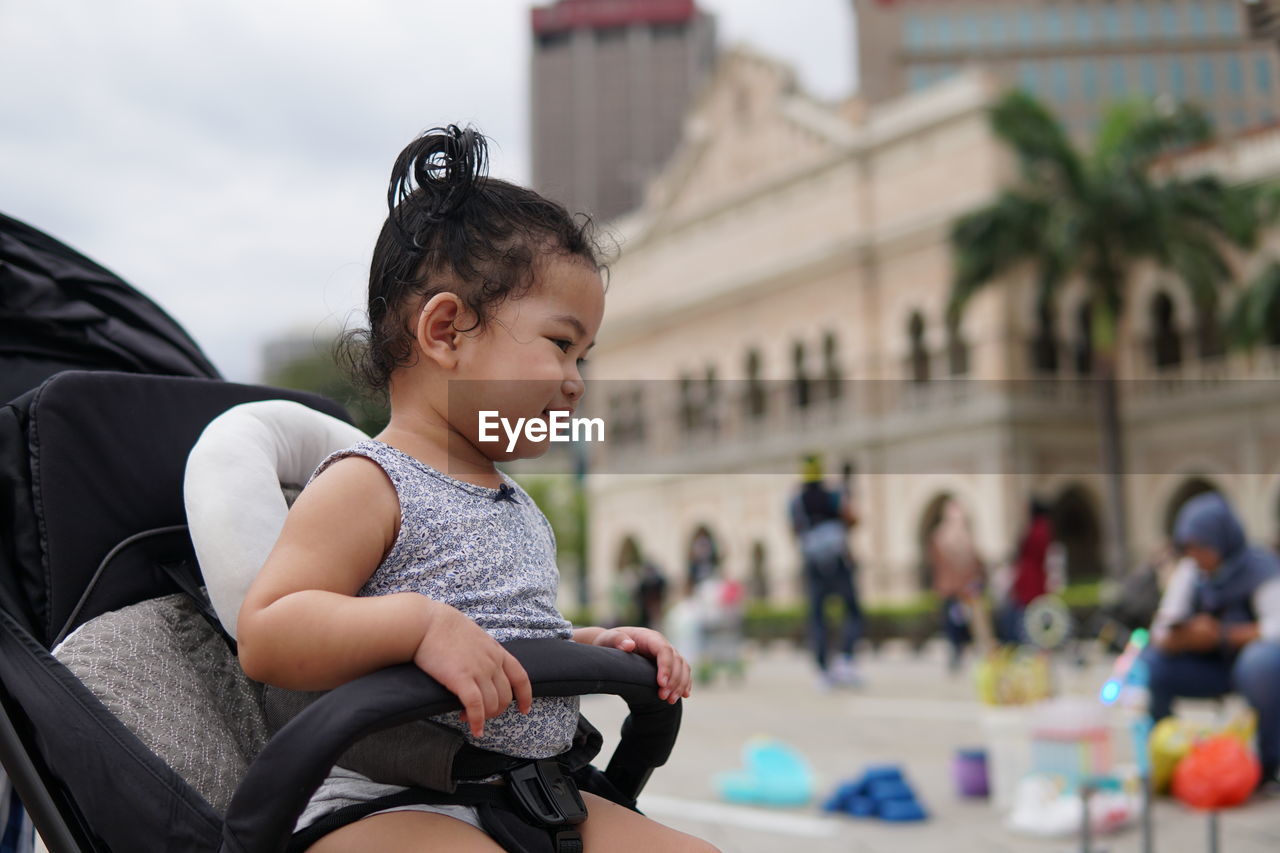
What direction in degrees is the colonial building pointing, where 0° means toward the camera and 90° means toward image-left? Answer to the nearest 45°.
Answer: approximately 45°

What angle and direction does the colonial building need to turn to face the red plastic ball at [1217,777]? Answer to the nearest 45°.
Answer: approximately 45° to its left

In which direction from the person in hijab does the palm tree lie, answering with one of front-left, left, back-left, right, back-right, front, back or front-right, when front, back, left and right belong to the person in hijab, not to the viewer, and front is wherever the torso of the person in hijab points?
back-right

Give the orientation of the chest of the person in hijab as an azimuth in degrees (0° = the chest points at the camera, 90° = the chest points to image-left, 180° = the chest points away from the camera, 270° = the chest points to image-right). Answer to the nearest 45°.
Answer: approximately 45°

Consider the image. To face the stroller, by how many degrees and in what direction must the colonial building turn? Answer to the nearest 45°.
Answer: approximately 45° to its left

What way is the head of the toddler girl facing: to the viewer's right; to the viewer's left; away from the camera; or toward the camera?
to the viewer's right

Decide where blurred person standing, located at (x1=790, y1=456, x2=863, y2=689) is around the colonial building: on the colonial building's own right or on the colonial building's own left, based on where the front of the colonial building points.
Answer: on the colonial building's own left

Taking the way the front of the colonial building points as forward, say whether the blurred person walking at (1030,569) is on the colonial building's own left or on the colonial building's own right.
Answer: on the colonial building's own left
